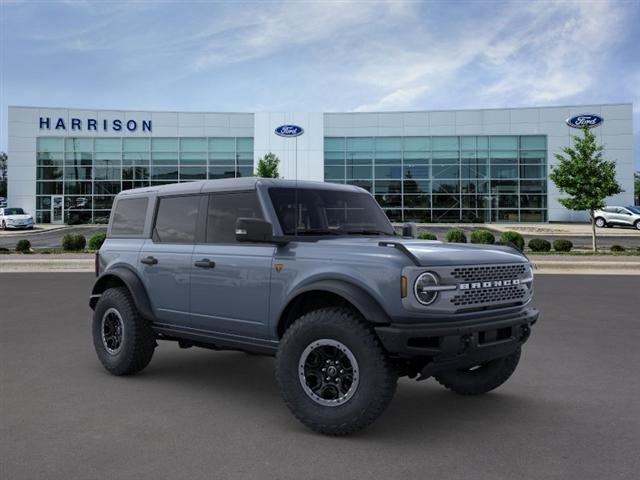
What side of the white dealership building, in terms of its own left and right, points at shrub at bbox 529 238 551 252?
front

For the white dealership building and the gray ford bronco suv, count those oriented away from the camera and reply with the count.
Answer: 0

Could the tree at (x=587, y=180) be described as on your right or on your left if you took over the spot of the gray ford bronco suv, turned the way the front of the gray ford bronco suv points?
on your left

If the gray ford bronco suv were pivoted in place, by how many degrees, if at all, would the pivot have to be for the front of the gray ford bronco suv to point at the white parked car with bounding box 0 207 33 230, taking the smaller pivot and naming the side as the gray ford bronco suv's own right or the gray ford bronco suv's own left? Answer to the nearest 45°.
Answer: approximately 180°

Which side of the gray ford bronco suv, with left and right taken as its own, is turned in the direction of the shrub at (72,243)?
back

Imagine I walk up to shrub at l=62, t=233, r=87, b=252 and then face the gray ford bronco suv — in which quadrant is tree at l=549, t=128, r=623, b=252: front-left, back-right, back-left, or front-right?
front-left

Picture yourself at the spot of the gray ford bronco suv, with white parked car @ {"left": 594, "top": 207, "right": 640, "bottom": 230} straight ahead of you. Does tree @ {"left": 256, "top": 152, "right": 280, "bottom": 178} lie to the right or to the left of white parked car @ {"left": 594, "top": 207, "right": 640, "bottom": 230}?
left

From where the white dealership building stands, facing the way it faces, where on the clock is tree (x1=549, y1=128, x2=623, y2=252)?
The tree is roughly at 11 o'clock from the white dealership building.

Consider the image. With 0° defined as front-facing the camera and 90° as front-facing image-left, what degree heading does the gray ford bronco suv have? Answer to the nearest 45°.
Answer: approximately 315°

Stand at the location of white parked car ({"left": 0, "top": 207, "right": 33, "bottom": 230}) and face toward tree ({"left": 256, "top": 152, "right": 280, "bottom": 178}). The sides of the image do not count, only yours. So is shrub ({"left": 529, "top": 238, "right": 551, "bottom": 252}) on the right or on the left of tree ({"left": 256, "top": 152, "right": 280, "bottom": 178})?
right

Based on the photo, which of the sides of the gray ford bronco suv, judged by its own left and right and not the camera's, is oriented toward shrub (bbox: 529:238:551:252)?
left

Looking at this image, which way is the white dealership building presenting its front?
toward the camera
